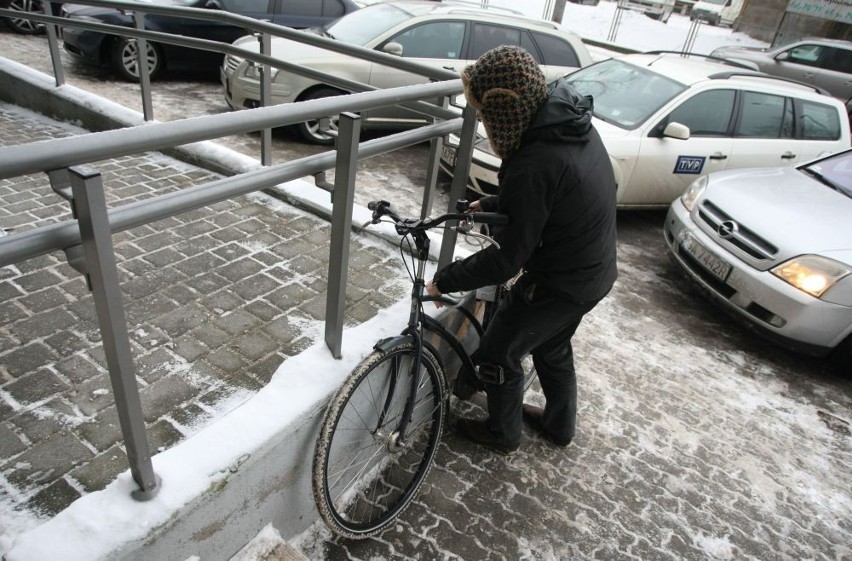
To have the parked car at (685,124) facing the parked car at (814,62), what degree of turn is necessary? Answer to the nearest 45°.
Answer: approximately 135° to its right

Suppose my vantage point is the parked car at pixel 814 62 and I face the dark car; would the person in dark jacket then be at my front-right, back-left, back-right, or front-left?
front-left

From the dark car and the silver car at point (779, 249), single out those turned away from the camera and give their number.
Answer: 0

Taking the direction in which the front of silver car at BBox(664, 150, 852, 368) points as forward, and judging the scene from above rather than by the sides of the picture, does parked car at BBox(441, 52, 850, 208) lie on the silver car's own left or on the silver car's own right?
on the silver car's own right

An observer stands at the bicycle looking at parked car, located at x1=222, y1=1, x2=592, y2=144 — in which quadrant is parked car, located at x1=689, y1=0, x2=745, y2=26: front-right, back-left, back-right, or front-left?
front-right

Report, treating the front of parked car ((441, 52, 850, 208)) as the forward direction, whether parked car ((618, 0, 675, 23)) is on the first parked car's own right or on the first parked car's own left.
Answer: on the first parked car's own right

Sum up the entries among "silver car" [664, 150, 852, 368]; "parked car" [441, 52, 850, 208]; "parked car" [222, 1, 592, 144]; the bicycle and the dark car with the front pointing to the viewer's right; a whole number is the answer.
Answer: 0

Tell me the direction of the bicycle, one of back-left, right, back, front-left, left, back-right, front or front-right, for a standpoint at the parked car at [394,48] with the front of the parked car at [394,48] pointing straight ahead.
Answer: front-left

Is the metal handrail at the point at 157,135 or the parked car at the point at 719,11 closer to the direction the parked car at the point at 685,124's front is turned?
the metal handrail

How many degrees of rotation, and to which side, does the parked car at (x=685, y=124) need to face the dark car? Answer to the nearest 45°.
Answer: approximately 45° to its right

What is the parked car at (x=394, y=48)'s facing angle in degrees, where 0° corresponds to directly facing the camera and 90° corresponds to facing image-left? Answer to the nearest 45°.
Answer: approximately 45°

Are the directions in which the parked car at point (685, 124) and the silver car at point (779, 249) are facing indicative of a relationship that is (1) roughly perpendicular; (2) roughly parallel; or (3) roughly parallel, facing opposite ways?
roughly parallel

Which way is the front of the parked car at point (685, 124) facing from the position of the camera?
facing the viewer and to the left of the viewer

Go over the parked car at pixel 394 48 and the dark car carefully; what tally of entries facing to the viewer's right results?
0

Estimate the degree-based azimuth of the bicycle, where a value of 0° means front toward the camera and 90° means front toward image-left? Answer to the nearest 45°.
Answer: approximately 45°

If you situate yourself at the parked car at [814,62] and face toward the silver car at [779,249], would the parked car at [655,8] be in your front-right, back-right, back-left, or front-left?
back-right

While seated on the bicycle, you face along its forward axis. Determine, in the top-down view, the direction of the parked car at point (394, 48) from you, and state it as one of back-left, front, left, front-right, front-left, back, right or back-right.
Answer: back-right

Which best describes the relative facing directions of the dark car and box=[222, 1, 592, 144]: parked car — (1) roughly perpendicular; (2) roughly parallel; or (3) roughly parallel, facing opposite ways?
roughly parallel
